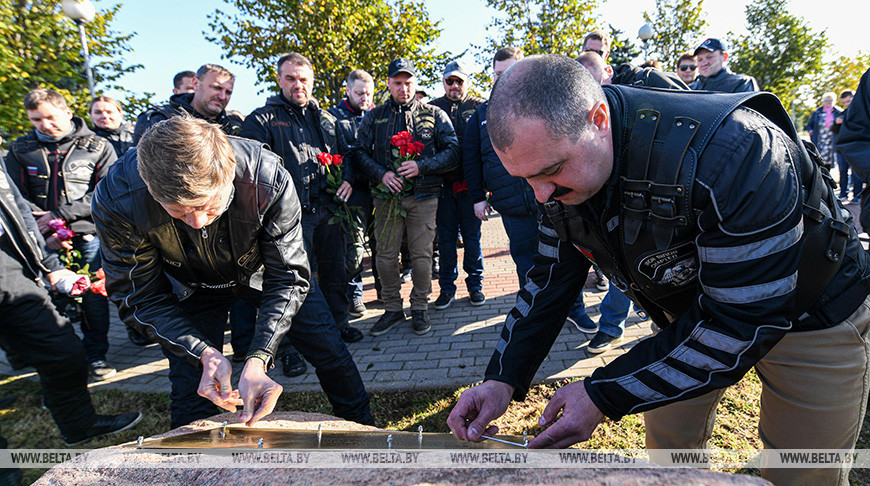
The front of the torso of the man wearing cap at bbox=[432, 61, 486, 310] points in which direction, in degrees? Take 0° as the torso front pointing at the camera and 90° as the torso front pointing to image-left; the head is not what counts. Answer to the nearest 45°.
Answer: approximately 0°

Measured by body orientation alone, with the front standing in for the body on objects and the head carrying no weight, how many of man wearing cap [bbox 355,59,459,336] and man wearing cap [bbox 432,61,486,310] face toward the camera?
2

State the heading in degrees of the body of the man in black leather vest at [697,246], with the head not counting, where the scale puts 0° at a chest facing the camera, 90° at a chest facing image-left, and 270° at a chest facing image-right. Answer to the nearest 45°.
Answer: approximately 45°

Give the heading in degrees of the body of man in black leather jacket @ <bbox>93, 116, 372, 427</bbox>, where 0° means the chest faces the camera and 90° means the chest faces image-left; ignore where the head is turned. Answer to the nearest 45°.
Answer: approximately 0°

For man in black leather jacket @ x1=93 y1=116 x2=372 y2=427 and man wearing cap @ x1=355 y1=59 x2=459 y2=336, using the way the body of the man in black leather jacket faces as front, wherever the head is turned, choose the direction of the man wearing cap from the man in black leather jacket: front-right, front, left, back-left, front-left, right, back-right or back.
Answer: back-left
